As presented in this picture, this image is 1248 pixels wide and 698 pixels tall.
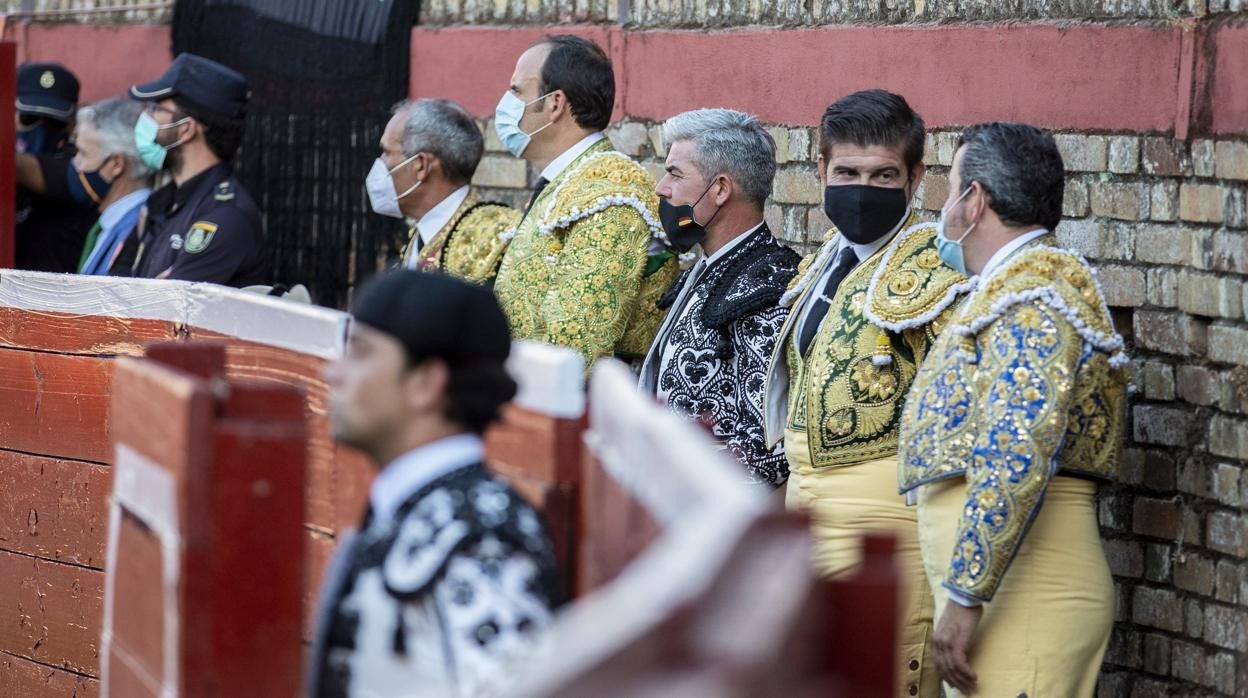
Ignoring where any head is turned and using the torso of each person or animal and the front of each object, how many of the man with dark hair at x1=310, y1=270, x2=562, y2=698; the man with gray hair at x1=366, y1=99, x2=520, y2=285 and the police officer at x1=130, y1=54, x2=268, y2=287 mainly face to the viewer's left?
3

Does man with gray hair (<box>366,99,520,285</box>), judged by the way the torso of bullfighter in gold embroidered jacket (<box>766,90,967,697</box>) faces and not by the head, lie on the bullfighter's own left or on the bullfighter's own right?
on the bullfighter's own right

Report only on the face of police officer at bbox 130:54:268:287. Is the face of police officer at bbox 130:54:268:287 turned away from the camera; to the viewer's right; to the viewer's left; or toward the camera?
to the viewer's left

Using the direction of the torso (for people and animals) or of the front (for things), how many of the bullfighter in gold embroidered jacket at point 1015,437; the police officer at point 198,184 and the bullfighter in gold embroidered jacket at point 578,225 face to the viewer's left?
3

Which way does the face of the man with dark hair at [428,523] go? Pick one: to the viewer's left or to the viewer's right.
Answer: to the viewer's left

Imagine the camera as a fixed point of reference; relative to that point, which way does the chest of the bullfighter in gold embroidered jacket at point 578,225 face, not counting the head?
to the viewer's left

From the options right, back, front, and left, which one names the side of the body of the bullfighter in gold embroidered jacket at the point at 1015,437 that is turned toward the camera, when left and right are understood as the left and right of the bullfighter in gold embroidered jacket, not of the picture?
left

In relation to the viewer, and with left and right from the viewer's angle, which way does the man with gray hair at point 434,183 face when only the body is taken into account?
facing to the left of the viewer

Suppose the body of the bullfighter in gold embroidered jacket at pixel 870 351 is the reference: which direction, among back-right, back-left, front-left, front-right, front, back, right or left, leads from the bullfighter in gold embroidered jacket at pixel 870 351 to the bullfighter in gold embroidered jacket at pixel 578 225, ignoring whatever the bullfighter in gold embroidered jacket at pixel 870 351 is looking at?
right

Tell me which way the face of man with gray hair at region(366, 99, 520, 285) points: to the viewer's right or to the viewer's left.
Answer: to the viewer's left

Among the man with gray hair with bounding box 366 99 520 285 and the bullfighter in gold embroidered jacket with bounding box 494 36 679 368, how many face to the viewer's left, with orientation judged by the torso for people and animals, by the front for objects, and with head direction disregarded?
2

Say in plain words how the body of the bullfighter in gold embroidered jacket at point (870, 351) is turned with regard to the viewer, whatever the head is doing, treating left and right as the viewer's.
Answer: facing the viewer and to the left of the viewer

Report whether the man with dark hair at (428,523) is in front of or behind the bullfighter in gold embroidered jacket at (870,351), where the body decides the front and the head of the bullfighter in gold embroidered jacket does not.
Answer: in front

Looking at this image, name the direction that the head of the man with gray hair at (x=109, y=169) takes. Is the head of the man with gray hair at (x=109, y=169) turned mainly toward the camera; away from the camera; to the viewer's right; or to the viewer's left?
to the viewer's left

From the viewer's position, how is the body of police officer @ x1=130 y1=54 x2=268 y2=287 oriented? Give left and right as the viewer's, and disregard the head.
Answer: facing to the left of the viewer

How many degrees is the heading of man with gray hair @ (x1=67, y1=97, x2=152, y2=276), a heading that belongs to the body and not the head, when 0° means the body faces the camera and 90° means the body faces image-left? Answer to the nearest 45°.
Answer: approximately 90°
